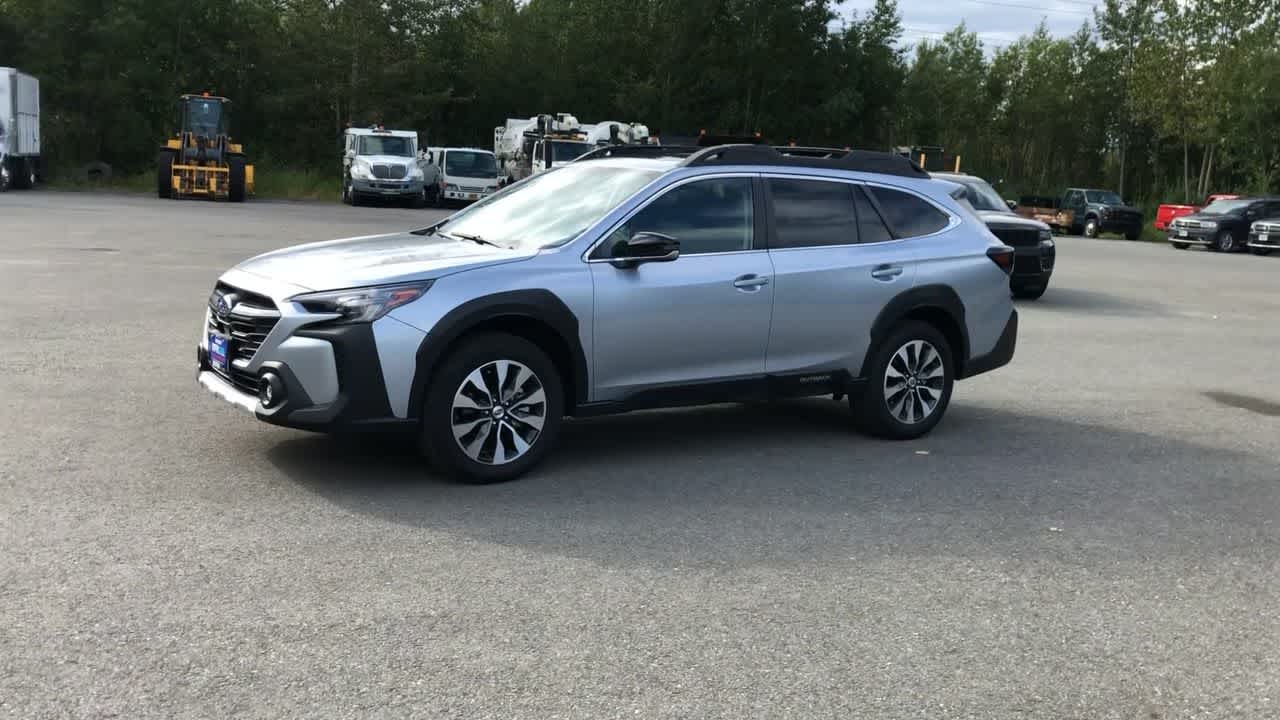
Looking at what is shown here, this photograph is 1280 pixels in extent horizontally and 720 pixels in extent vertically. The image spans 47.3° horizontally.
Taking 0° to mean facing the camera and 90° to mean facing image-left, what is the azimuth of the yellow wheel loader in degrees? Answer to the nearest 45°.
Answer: approximately 0°

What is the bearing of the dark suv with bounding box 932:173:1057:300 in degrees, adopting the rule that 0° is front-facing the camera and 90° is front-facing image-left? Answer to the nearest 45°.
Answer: approximately 315°

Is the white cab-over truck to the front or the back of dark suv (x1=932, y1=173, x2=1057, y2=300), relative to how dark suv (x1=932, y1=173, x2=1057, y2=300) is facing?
to the back

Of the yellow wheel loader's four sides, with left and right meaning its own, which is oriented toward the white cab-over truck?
left

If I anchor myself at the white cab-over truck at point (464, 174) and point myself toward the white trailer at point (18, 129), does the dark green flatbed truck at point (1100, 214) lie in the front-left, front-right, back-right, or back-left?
back-left

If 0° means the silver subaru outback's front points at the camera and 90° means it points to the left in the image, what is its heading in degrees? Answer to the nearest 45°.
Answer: approximately 45°

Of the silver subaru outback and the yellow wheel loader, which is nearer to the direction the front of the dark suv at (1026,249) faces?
the silver subaru outback

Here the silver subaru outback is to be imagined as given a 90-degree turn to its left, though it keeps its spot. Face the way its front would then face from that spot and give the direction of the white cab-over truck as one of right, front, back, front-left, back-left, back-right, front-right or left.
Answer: back-left

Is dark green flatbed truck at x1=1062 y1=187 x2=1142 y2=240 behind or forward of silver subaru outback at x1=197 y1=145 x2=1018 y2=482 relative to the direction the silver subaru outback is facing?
behind

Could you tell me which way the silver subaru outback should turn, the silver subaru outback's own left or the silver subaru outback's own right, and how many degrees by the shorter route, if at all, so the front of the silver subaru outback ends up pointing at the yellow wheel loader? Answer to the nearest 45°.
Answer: approximately 135° to the silver subaru outback's own right
